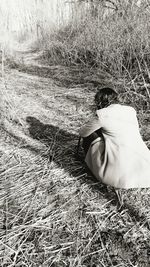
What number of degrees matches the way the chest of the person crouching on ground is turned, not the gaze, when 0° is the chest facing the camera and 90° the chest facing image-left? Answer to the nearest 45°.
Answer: approximately 135°
